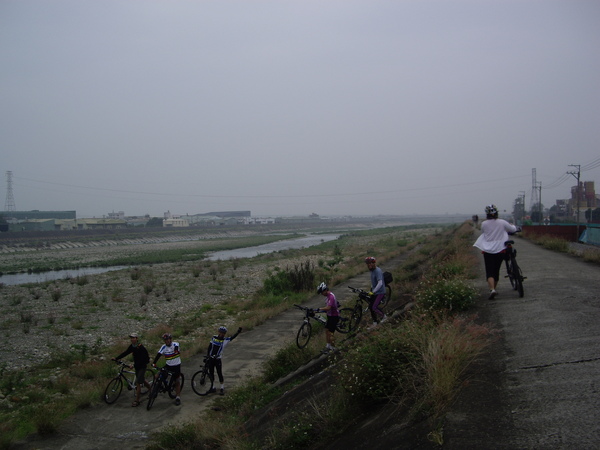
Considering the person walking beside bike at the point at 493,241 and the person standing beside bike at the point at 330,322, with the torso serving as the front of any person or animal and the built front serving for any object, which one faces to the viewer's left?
the person standing beside bike at the point at 330,322

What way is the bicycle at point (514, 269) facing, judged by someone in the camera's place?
facing away from the viewer

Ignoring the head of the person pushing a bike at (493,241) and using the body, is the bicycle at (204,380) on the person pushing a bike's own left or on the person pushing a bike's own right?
on the person pushing a bike's own left

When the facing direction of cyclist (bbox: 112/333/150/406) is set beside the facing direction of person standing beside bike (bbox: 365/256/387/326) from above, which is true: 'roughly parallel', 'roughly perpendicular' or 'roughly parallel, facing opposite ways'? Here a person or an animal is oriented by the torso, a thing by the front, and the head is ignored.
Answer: roughly perpendicular

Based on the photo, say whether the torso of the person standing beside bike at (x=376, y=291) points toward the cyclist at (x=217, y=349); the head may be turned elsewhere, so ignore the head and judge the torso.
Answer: yes

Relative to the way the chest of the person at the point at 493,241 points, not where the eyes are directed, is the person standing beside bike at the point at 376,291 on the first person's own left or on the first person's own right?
on the first person's own left

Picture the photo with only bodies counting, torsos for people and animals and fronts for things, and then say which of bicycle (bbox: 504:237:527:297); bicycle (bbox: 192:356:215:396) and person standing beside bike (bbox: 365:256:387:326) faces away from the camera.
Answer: bicycle (bbox: 504:237:527:297)
